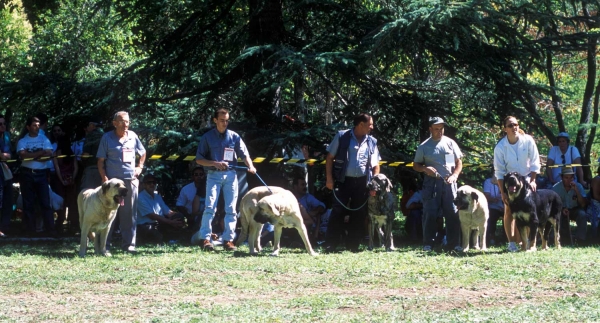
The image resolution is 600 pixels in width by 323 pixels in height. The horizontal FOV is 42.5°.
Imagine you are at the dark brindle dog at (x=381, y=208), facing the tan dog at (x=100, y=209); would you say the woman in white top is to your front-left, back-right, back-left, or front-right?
back-left

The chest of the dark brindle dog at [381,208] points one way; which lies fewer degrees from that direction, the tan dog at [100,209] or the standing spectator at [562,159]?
the tan dog

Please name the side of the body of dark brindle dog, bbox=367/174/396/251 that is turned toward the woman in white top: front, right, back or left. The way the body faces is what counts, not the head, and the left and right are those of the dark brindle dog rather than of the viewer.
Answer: left

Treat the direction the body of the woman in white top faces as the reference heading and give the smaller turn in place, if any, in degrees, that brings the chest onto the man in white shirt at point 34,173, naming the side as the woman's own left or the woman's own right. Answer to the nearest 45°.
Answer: approximately 90° to the woman's own right

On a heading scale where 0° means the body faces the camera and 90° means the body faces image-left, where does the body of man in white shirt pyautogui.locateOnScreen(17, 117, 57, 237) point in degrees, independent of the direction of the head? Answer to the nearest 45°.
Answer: approximately 0°

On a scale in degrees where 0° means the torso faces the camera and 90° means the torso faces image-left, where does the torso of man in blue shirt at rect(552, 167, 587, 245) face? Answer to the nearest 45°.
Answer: approximately 0°

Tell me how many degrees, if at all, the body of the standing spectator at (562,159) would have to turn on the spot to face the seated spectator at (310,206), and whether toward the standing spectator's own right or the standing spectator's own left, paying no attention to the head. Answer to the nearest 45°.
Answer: approximately 45° to the standing spectator's own right

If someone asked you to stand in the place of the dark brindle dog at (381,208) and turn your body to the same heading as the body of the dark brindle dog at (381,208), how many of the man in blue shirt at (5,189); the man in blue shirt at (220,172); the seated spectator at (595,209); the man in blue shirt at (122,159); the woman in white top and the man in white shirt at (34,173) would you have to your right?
4

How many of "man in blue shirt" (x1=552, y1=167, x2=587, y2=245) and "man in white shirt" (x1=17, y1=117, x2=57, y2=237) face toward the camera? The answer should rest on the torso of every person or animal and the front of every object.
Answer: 2
